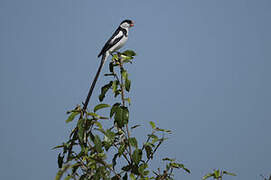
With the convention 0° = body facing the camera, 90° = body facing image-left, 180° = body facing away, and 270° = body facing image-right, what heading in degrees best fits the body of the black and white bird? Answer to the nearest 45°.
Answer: approximately 270°
